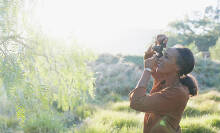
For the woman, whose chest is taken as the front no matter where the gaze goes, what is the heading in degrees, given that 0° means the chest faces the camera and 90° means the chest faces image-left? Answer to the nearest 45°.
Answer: approximately 90°

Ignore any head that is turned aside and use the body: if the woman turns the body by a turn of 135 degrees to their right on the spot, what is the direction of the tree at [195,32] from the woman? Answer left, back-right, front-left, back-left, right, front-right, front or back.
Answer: front-left

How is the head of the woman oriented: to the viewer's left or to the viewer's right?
to the viewer's left

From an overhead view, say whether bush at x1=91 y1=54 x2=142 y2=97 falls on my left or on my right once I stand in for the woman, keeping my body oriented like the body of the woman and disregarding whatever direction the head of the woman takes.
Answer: on my right
